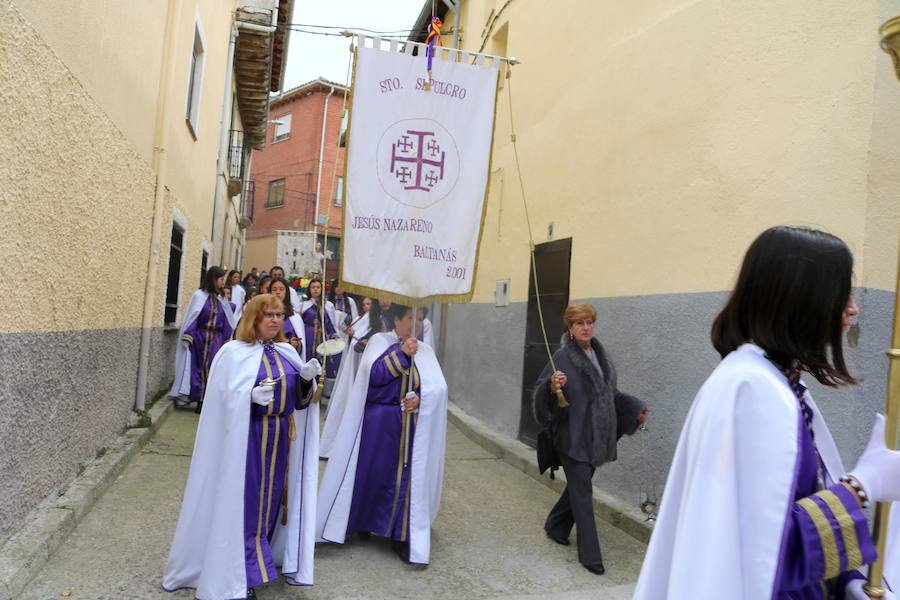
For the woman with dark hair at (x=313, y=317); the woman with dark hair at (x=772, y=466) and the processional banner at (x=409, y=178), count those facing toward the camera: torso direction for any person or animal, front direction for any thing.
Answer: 2

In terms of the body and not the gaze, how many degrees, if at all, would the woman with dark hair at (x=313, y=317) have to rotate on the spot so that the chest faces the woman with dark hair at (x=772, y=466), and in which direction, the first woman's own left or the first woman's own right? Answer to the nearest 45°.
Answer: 0° — they already face them

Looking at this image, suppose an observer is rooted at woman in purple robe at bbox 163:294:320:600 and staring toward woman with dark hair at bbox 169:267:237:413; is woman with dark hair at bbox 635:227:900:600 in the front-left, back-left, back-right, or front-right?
back-right

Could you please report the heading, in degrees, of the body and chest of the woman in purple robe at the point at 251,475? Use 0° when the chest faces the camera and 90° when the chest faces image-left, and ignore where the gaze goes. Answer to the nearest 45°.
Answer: approximately 315°

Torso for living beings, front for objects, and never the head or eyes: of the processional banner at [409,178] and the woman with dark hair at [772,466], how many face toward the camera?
1

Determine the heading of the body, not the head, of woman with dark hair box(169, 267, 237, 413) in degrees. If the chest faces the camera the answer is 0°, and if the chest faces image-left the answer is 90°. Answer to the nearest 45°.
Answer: approximately 315°

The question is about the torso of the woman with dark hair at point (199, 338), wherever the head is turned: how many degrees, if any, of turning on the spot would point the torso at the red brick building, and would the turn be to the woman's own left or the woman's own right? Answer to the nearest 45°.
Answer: approximately 135° to the woman's own left

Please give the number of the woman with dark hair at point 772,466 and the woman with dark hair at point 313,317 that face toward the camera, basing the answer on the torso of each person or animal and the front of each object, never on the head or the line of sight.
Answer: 1

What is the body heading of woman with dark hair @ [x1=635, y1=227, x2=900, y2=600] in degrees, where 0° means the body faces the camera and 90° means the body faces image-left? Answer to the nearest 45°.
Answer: approximately 270°

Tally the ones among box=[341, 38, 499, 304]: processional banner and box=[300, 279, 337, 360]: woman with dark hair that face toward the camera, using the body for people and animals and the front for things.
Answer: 2

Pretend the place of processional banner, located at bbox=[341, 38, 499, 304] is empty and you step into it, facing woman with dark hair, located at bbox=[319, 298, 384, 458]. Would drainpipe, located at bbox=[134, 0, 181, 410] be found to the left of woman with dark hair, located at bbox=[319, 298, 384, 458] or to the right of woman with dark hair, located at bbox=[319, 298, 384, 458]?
left
